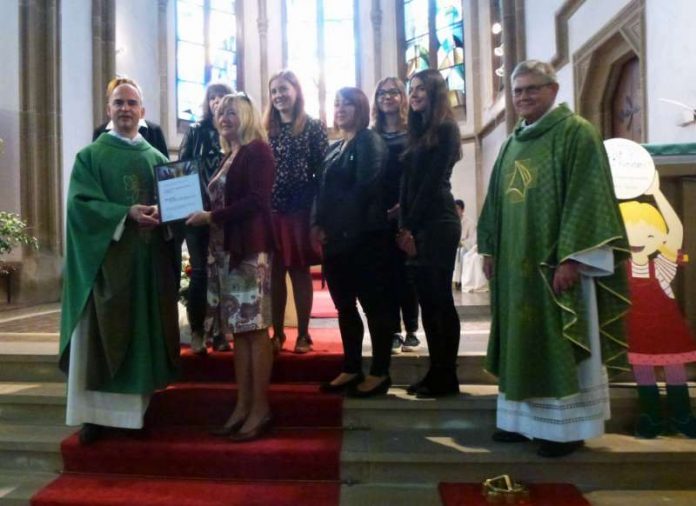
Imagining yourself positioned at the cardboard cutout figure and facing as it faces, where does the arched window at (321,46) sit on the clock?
The arched window is roughly at 5 o'clock from the cardboard cutout figure.

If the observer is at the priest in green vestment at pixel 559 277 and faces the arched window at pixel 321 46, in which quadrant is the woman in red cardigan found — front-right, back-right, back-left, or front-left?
front-left

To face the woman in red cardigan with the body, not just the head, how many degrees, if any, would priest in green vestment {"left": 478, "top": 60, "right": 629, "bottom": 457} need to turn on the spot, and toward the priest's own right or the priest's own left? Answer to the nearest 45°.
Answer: approximately 45° to the priest's own right

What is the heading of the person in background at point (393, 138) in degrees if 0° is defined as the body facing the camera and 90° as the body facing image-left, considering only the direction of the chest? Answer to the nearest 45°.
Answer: approximately 0°

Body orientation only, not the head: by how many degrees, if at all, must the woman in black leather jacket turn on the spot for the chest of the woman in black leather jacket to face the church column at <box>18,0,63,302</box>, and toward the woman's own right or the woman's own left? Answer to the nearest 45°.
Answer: approximately 90° to the woman's own right

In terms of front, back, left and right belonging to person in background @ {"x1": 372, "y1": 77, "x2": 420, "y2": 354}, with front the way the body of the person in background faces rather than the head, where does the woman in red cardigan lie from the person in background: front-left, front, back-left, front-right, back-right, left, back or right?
front-right

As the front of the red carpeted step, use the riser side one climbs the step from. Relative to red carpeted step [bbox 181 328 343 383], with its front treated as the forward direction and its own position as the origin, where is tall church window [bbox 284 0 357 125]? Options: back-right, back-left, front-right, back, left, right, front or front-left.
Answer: back

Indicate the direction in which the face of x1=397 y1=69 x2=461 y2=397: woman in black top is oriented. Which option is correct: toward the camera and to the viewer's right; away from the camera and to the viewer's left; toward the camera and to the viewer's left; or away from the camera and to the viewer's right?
toward the camera and to the viewer's left

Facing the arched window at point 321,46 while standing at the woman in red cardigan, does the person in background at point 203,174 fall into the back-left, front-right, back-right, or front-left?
front-left

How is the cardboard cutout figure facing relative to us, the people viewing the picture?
facing the viewer

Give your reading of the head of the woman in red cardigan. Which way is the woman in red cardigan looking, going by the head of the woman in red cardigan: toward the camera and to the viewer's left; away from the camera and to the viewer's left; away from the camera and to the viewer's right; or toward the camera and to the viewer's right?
toward the camera and to the viewer's left

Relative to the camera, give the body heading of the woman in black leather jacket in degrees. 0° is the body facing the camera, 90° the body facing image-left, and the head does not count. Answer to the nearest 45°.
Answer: approximately 45°
